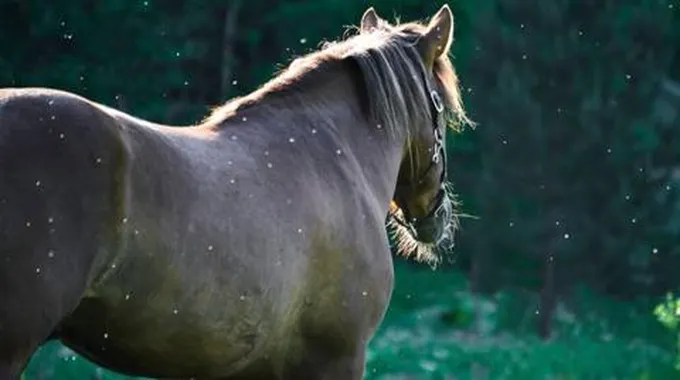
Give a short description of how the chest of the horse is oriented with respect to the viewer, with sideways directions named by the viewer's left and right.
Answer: facing away from the viewer and to the right of the viewer
